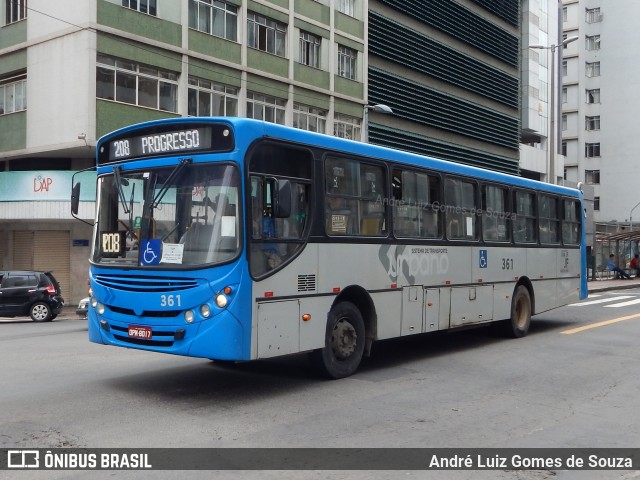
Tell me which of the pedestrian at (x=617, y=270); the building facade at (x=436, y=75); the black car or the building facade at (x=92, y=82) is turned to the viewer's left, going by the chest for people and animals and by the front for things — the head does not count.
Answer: the black car

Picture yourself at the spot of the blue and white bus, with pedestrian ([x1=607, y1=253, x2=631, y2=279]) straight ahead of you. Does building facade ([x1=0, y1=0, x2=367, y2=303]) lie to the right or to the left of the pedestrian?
left

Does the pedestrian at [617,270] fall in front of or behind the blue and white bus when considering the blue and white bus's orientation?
behind

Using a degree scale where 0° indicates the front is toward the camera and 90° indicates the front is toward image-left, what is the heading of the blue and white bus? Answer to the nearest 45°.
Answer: approximately 45°

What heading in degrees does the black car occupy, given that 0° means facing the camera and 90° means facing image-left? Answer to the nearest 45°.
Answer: approximately 90°

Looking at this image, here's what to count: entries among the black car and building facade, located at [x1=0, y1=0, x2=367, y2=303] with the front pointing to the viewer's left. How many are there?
1

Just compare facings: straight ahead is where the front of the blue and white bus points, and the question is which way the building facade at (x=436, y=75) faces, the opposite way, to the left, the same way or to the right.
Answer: to the left

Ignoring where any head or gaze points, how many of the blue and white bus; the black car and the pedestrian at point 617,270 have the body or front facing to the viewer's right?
1
